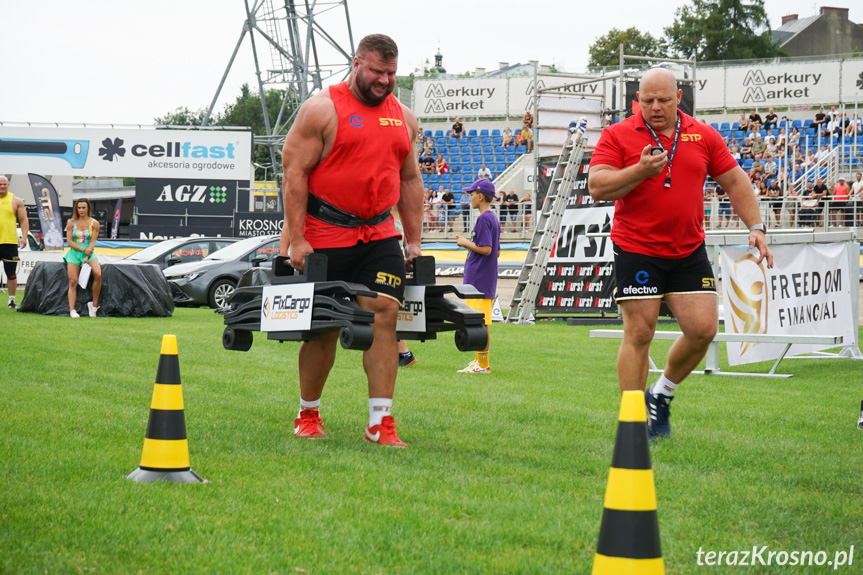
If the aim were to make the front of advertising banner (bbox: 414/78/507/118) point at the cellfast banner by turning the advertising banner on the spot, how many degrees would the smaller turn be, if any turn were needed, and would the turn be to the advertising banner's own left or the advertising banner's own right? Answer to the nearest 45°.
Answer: approximately 45° to the advertising banner's own right

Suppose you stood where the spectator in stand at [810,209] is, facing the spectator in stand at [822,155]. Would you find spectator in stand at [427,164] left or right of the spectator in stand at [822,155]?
left

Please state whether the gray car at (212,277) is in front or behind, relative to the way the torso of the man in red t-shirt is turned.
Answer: behind

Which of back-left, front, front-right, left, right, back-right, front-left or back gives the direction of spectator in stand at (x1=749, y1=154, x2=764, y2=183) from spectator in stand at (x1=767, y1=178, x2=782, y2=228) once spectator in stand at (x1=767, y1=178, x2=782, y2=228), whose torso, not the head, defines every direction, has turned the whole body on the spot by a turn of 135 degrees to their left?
front-left

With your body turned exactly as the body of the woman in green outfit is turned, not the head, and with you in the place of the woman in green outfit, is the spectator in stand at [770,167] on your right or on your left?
on your left

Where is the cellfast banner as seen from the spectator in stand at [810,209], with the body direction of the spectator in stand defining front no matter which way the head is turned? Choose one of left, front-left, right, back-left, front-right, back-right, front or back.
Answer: right

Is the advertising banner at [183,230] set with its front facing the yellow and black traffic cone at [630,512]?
yes

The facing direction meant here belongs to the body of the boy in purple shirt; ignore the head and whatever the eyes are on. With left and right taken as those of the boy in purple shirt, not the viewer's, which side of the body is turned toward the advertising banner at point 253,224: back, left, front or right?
right
